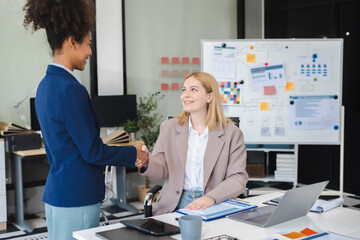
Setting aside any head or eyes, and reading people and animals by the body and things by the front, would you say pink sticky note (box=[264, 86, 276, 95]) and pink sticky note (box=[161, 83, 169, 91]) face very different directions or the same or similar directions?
same or similar directions

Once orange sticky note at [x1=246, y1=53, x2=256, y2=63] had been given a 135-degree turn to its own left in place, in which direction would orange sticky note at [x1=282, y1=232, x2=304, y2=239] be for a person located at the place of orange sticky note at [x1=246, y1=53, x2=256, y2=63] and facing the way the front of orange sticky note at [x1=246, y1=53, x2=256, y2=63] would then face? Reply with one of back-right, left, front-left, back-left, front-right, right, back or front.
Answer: back-right

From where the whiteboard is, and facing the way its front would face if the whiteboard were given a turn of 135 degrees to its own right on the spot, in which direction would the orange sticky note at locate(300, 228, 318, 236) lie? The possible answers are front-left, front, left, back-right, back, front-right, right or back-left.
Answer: back-left

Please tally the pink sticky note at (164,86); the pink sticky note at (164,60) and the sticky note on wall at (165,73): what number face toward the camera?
3

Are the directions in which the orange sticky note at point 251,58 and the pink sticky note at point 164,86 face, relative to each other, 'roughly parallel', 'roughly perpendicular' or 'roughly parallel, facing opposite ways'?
roughly parallel

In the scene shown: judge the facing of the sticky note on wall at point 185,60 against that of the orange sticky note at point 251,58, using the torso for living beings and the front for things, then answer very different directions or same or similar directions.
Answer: same or similar directions

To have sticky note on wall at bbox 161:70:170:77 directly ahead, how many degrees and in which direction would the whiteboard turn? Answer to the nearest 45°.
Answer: approximately 135° to its right

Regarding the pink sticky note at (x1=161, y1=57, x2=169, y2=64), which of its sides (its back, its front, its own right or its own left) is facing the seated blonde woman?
front

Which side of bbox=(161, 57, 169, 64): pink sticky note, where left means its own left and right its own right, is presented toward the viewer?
front

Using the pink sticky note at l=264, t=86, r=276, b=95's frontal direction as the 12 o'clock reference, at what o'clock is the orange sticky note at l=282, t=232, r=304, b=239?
The orange sticky note is roughly at 12 o'clock from the pink sticky note.

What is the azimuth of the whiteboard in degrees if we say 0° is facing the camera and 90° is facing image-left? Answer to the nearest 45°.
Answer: approximately 0°

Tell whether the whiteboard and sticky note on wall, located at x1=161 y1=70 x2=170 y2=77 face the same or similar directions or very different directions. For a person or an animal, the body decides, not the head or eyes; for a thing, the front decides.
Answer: same or similar directions

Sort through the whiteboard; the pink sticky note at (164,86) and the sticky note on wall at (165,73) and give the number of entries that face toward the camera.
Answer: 3

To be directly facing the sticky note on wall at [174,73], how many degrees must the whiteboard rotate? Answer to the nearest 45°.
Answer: approximately 135° to its right

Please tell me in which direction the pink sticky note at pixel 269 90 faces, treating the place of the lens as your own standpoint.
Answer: facing the viewer

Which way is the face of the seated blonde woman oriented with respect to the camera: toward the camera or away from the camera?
toward the camera

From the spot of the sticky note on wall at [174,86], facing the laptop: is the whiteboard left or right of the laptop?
left

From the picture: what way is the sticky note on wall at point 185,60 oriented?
toward the camera
